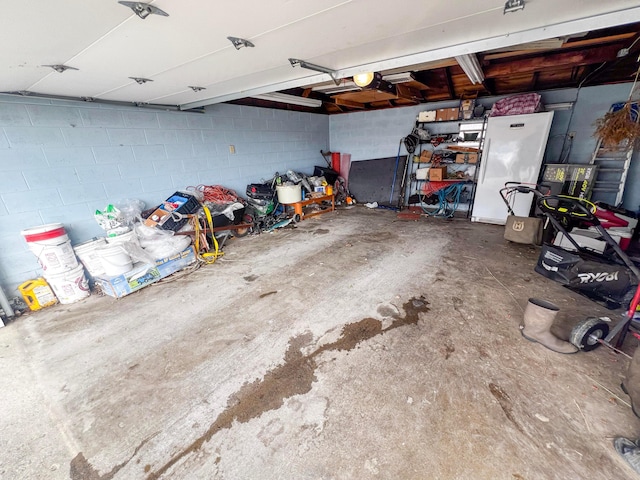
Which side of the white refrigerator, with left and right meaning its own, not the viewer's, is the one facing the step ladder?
left

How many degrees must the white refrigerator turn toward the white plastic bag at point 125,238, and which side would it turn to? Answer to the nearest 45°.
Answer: approximately 45° to its right

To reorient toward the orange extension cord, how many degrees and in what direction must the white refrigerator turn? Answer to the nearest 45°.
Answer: approximately 45° to its right

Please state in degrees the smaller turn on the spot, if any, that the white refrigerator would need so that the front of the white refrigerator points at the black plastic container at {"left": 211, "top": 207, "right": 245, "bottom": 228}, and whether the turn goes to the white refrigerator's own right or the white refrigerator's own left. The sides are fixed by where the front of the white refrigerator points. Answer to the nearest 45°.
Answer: approximately 45° to the white refrigerator's own right

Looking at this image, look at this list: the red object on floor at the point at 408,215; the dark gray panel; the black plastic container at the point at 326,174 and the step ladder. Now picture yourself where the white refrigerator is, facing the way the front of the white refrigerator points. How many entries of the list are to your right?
3

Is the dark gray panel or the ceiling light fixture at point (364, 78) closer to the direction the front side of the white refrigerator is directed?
the ceiling light fixture

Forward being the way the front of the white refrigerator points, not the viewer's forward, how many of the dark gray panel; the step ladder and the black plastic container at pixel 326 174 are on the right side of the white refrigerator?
2

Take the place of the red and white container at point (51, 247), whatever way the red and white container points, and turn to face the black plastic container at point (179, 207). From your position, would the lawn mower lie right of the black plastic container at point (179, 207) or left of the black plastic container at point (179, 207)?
right

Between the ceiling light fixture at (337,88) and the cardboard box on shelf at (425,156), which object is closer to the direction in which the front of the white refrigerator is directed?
the ceiling light fixture

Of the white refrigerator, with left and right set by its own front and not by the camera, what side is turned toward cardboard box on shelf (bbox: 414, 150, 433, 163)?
right

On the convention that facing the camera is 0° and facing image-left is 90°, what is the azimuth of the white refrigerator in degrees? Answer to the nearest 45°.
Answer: approximately 0°

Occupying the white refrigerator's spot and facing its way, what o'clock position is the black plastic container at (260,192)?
The black plastic container is roughly at 2 o'clock from the white refrigerator.
